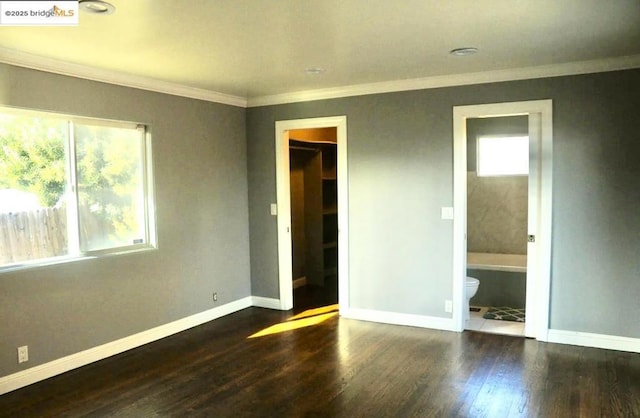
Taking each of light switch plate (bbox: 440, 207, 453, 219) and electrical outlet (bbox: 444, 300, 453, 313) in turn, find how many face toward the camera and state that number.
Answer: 2

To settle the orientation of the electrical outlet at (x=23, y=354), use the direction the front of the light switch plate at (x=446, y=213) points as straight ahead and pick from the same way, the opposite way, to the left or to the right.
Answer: to the left

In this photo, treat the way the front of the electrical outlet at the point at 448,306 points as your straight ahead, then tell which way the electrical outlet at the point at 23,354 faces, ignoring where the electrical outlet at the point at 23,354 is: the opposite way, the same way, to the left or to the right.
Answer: to the left

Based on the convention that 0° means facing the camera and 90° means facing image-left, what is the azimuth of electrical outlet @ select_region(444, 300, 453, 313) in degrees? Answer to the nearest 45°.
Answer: approximately 0°

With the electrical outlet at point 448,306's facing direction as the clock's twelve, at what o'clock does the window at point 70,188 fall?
The window is roughly at 2 o'clock from the electrical outlet.

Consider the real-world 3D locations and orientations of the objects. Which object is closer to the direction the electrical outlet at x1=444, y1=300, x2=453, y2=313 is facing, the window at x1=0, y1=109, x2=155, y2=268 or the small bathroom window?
the window
